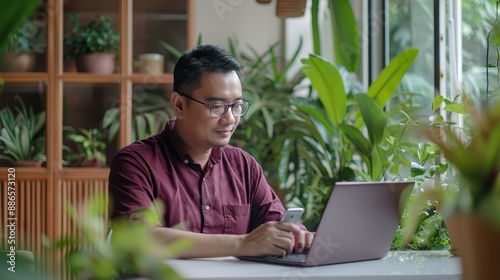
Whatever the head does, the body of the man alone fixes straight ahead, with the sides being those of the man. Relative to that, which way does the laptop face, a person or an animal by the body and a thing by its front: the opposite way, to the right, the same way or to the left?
the opposite way

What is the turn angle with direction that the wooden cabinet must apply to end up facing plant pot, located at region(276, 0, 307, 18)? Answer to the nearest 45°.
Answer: approximately 45° to its left

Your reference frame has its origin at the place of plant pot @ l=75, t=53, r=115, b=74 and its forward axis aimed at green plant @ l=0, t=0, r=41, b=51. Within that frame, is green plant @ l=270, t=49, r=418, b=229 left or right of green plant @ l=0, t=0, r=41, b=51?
left

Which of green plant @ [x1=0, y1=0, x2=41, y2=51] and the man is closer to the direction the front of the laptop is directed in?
the man

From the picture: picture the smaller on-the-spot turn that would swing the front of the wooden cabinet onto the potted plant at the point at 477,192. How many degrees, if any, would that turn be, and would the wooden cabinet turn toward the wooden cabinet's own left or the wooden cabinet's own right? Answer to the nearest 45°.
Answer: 0° — it already faces it

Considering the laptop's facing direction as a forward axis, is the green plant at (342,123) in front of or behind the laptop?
in front

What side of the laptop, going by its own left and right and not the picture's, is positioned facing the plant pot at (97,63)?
front

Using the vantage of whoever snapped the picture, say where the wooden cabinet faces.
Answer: facing the viewer

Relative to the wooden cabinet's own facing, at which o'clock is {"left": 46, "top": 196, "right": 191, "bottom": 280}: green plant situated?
The green plant is roughly at 12 o'clock from the wooden cabinet.

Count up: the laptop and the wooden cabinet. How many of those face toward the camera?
1

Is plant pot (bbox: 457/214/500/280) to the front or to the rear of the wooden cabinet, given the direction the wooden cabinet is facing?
to the front

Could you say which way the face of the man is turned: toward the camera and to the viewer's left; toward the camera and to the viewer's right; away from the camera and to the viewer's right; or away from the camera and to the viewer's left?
toward the camera and to the viewer's right

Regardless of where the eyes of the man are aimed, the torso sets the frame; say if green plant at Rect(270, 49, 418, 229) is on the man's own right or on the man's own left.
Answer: on the man's own left
